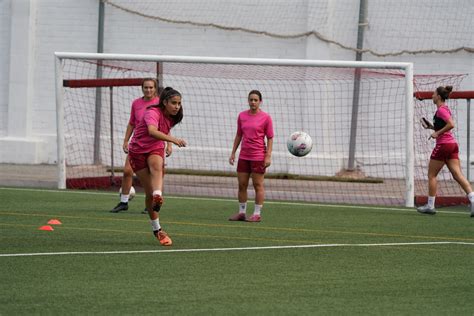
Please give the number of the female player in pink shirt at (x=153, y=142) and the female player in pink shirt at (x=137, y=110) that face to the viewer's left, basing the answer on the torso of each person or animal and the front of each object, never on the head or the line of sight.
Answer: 0

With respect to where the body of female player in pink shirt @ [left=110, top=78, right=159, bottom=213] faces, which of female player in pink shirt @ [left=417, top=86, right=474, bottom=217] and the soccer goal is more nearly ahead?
the female player in pink shirt

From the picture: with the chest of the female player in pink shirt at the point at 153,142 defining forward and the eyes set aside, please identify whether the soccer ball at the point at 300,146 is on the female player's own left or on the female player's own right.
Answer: on the female player's own left

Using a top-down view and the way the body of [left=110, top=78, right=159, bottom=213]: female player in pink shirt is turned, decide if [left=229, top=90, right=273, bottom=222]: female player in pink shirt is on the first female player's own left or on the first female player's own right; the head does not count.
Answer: on the first female player's own left

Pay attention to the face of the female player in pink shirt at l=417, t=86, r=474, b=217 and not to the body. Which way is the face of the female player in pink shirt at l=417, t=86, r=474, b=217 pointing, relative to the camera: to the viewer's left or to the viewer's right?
to the viewer's left

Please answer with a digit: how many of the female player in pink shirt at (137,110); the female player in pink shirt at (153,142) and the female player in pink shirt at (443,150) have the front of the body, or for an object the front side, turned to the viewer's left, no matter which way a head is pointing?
1

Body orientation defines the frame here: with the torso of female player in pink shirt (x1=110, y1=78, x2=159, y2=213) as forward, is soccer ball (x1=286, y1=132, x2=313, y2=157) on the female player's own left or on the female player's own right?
on the female player's own left

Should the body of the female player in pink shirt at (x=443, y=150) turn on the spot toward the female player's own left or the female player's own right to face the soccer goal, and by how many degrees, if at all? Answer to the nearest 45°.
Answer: approximately 45° to the female player's own right

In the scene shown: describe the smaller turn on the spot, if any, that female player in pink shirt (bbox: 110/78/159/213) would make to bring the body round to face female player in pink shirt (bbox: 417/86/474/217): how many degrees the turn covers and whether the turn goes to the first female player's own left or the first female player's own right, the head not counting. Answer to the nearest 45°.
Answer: approximately 90° to the first female player's own left

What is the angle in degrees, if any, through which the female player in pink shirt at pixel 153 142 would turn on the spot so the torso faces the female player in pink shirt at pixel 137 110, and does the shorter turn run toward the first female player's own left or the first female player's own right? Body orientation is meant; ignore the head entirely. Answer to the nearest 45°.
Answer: approximately 135° to the first female player's own left

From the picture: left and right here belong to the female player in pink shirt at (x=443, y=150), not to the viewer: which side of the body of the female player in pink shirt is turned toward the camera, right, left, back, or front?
left

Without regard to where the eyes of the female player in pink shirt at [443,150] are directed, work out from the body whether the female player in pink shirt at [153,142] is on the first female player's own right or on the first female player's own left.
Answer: on the first female player's own left

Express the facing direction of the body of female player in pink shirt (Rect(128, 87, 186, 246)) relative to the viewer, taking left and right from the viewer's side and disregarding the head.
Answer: facing the viewer and to the right of the viewer

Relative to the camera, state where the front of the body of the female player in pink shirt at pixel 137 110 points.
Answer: toward the camera
